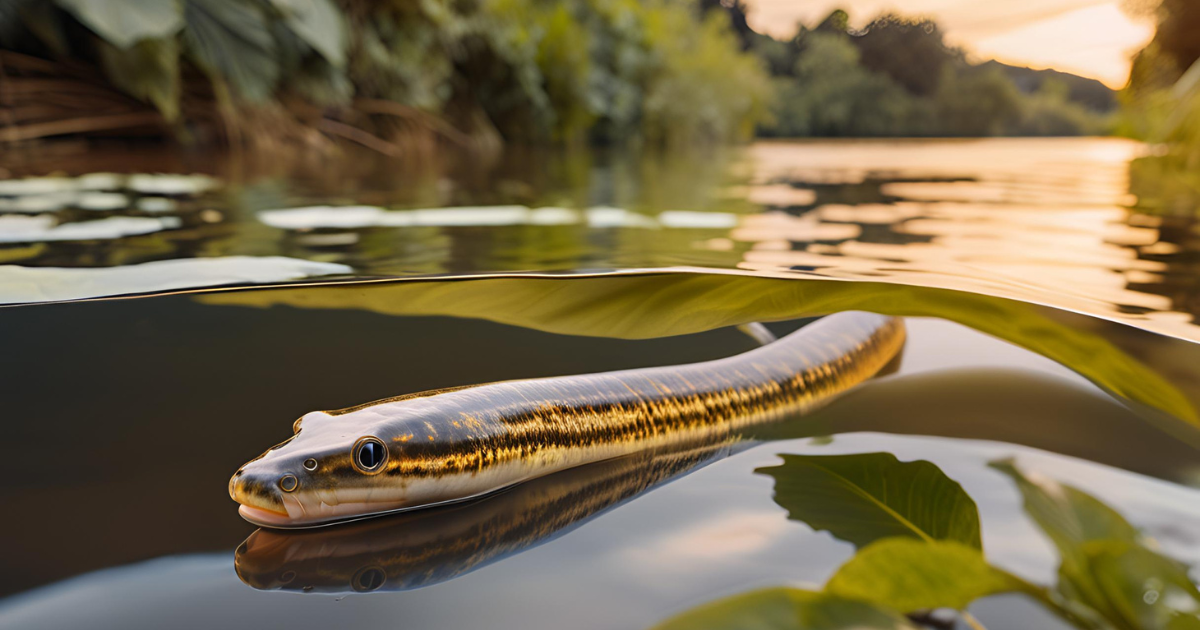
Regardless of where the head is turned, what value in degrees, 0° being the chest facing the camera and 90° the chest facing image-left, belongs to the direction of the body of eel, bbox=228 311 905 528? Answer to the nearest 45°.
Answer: approximately 45°

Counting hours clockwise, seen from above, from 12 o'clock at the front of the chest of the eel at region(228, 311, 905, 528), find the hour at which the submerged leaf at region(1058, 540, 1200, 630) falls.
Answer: The submerged leaf is roughly at 9 o'clock from the eel.

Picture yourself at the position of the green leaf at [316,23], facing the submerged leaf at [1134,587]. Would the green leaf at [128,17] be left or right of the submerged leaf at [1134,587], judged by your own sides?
right

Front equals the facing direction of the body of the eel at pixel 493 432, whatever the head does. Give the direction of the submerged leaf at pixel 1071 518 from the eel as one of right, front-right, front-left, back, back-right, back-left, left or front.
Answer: left

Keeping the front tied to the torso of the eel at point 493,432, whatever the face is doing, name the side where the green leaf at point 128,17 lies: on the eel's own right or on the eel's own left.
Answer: on the eel's own right

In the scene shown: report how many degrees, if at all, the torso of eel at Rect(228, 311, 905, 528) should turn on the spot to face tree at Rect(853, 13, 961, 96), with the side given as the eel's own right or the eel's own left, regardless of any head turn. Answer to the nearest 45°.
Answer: approximately 180°

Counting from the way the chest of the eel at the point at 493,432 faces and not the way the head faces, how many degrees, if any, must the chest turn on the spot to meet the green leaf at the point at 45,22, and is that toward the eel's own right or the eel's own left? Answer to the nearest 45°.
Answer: approximately 90° to the eel's own right

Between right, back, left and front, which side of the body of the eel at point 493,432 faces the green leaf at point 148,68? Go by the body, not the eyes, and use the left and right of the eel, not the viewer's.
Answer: right

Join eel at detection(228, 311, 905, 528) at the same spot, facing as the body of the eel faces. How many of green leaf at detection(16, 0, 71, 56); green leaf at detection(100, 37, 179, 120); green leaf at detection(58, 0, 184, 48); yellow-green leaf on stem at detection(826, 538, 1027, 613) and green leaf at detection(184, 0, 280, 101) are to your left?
1

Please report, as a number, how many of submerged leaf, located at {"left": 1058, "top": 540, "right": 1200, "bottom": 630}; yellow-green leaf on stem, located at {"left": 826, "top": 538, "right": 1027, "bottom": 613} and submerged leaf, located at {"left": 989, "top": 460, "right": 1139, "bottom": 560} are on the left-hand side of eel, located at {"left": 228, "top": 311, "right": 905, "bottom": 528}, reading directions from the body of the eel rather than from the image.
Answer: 3

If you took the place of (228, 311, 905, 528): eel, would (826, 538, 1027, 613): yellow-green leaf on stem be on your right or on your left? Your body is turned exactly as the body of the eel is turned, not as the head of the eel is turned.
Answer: on your left
